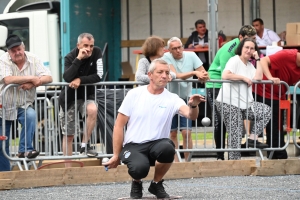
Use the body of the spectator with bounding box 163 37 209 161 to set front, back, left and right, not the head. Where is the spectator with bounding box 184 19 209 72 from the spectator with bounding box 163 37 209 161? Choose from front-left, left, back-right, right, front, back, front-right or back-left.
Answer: back

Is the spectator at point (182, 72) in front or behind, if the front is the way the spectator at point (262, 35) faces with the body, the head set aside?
in front

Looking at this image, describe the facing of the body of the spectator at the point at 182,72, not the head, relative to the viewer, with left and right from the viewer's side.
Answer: facing the viewer

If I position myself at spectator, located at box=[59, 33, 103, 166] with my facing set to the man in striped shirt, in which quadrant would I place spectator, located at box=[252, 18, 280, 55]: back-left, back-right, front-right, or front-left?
back-right

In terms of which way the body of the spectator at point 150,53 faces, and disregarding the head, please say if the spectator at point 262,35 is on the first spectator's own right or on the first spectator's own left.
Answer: on the first spectator's own left

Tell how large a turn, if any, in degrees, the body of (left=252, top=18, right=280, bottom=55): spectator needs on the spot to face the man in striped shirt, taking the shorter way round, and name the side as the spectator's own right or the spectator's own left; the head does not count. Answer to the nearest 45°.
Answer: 0° — they already face them

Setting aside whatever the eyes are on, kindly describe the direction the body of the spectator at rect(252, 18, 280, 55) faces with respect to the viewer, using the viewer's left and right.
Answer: facing the viewer and to the left of the viewer

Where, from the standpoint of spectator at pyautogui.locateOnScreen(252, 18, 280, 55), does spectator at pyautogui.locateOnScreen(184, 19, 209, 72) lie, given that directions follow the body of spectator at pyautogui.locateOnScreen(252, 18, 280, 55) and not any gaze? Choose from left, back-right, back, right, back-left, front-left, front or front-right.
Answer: front-right

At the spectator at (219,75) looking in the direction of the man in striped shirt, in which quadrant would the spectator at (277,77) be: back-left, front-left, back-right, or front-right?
back-left
